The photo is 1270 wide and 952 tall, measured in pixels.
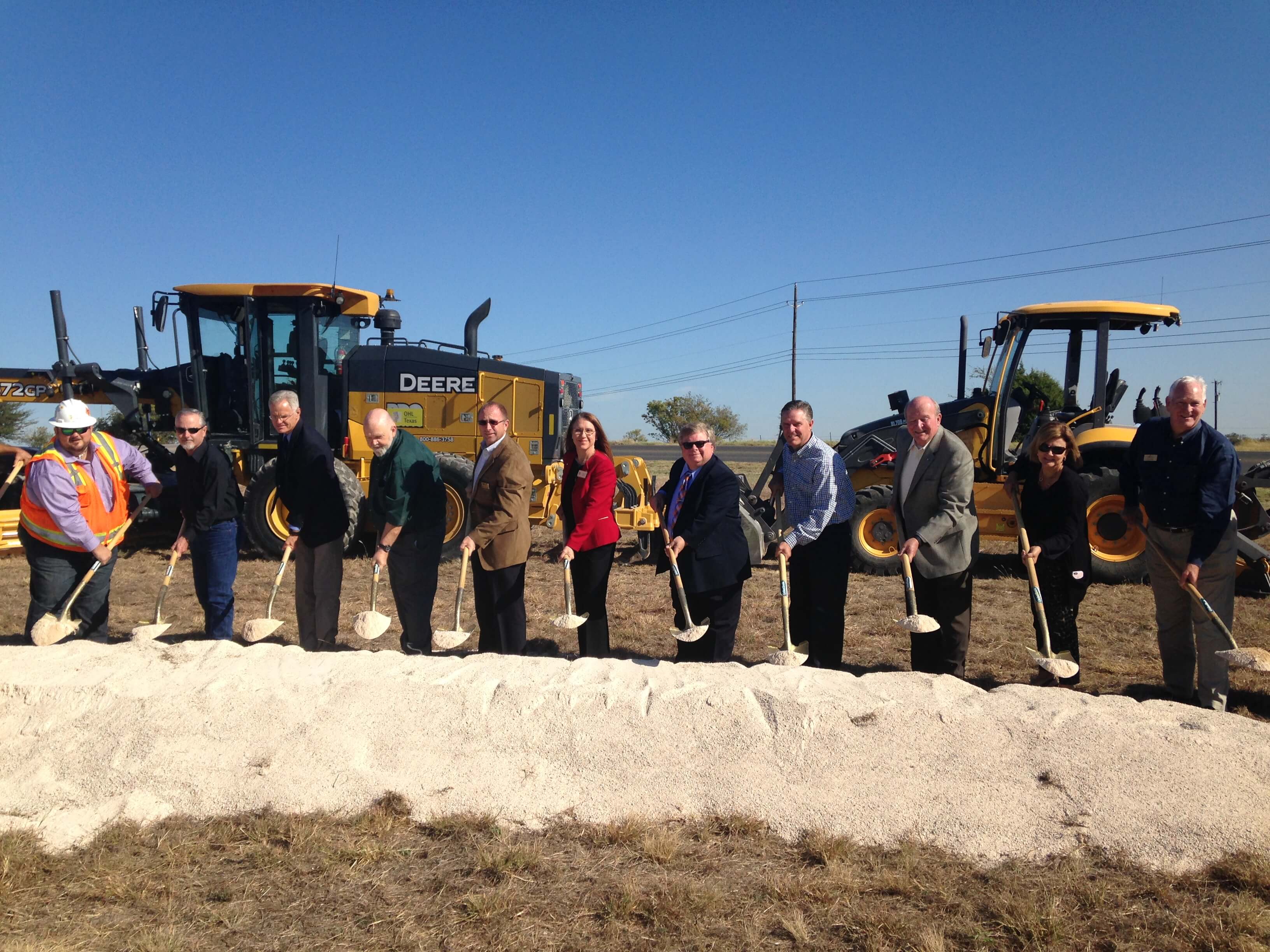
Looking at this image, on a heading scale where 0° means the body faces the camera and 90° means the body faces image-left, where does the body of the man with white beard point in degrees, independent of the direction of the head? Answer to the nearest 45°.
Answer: approximately 45°

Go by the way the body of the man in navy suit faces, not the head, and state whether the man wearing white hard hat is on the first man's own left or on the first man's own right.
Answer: on the first man's own right

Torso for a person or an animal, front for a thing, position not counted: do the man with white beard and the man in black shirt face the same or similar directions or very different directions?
same or similar directions

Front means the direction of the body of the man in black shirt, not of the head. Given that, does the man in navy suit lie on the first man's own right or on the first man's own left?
on the first man's own left

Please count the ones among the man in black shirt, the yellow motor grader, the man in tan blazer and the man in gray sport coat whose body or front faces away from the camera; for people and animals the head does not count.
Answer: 0

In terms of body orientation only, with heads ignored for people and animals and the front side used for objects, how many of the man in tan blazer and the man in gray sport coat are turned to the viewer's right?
0

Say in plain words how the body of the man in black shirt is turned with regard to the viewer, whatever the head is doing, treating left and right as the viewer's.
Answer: facing the viewer and to the left of the viewer

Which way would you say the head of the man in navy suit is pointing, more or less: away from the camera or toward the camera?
toward the camera

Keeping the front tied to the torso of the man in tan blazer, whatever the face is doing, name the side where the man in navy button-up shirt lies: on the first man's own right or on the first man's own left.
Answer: on the first man's own left

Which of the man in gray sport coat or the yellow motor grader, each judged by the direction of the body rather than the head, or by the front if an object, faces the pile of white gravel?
the man in gray sport coat

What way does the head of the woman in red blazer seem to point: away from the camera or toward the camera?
toward the camera

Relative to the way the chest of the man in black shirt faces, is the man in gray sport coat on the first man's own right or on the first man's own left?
on the first man's own left

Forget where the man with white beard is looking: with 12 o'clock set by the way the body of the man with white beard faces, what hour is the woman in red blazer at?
The woman in red blazer is roughly at 8 o'clock from the man with white beard.

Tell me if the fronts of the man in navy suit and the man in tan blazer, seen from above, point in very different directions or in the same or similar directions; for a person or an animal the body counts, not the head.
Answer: same or similar directions

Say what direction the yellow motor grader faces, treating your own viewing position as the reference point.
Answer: facing to the left of the viewer
